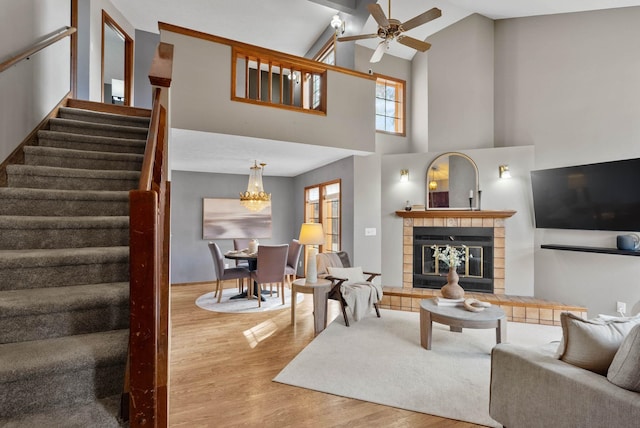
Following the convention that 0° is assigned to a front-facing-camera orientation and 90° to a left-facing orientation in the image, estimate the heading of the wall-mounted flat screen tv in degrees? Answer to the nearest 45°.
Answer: approximately 45°

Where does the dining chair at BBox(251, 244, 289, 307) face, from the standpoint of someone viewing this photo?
facing away from the viewer and to the left of the viewer

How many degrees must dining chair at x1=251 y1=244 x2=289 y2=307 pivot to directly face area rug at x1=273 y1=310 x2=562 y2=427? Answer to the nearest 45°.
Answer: approximately 180°

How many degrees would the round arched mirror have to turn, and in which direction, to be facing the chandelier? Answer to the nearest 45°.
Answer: approximately 90° to its right

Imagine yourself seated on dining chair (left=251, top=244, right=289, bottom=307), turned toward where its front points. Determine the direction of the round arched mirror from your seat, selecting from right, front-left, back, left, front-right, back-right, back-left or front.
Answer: back-right

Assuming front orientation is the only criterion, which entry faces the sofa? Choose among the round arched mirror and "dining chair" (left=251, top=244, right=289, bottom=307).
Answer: the round arched mirror

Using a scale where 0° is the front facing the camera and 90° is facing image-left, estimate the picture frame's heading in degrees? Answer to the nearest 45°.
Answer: approximately 0°

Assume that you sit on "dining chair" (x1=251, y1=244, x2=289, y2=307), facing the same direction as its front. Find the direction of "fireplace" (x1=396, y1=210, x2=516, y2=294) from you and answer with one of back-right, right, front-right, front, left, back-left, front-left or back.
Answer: back-right
